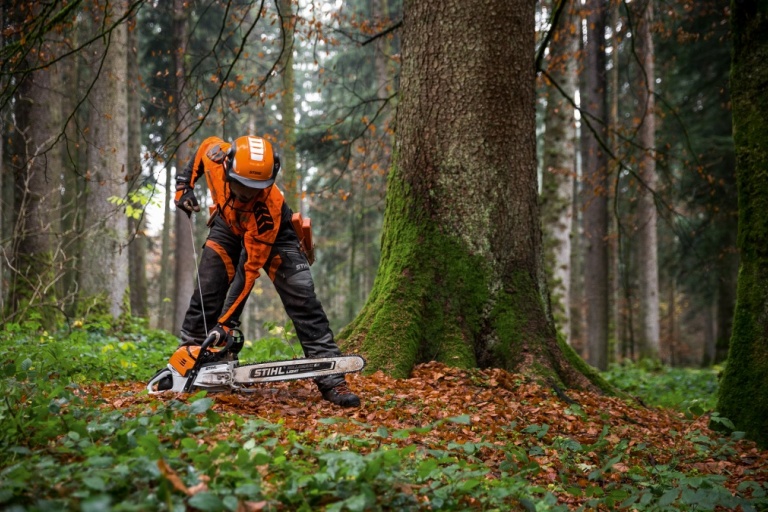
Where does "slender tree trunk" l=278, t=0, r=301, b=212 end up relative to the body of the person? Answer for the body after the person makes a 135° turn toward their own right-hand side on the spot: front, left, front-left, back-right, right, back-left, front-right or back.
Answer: front-right

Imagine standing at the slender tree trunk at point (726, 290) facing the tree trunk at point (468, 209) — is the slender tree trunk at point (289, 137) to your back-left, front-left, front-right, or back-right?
front-right

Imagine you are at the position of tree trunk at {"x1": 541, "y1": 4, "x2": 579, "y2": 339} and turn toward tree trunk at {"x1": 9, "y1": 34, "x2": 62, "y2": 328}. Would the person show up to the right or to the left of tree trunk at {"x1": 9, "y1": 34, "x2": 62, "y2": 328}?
left

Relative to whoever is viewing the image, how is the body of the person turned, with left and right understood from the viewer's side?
facing the viewer

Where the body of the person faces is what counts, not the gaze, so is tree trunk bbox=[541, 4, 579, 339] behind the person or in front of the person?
behind

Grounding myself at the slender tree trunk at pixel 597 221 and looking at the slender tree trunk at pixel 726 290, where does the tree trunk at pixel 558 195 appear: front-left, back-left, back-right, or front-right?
back-right

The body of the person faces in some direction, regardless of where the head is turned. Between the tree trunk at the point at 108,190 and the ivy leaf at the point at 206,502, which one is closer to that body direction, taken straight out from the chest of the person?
the ivy leaf

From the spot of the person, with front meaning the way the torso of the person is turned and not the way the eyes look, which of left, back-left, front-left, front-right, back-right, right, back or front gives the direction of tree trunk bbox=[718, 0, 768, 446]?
left

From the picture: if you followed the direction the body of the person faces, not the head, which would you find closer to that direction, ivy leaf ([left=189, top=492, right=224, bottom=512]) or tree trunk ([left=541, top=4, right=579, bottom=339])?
the ivy leaf

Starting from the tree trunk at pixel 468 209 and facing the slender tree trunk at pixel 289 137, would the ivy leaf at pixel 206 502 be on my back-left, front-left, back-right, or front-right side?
back-left

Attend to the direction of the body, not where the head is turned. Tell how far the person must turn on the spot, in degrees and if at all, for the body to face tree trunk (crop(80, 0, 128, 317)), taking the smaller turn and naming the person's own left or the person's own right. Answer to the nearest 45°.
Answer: approximately 180°

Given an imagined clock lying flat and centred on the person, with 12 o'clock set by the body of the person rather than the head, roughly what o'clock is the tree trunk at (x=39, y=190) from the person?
The tree trunk is roughly at 5 o'clock from the person.

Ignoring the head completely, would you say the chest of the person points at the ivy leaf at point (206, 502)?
yes

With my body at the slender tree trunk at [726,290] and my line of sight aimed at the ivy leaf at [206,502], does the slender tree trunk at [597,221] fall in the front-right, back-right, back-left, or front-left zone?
front-right
